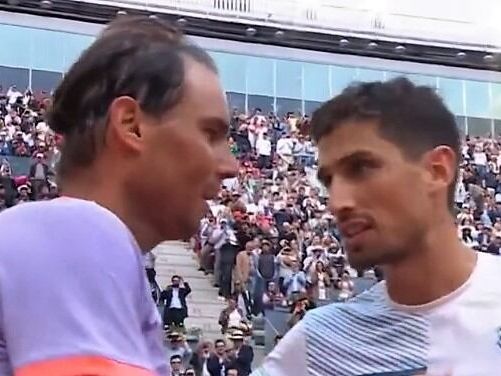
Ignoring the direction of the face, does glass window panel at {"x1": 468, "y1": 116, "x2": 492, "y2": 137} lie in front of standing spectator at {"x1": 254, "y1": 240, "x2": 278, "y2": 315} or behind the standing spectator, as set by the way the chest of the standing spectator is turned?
behind

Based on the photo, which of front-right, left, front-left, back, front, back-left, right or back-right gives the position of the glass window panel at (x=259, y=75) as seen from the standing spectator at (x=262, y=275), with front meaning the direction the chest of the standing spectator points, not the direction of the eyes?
back

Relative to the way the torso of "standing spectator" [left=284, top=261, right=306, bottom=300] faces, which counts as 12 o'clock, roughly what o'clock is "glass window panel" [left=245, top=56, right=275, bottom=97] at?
The glass window panel is roughly at 6 o'clock from the standing spectator.

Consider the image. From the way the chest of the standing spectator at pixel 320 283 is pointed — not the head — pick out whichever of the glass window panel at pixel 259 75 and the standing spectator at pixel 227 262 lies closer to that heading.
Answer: the standing spectator at pixel 227 262

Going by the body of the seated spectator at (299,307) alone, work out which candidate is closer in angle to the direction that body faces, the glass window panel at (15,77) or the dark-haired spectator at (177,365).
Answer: the dark-haired spectator

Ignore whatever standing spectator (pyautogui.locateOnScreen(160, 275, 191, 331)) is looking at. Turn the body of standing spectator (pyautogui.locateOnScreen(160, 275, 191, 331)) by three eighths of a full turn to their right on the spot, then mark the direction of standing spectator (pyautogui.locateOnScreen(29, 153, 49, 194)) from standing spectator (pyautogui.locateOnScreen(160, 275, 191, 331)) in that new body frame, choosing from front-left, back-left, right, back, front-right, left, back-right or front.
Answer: front

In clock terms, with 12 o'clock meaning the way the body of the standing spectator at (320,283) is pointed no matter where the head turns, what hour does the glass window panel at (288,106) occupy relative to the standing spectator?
The glass window panel is roughly at 6 o'clock from the standing spectator.

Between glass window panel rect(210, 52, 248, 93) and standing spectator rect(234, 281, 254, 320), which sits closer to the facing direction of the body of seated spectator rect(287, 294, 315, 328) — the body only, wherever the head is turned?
the standing spectator

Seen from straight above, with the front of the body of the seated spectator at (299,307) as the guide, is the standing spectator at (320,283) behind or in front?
behind

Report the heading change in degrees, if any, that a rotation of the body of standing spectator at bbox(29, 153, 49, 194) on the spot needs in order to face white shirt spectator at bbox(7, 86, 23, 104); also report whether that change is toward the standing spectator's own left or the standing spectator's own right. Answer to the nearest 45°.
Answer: approximately 180°

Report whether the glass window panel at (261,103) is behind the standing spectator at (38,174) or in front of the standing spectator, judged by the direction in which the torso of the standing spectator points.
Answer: behind

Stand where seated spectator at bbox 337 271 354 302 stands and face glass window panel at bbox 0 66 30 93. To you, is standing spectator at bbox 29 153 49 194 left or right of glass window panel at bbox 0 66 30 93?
left
